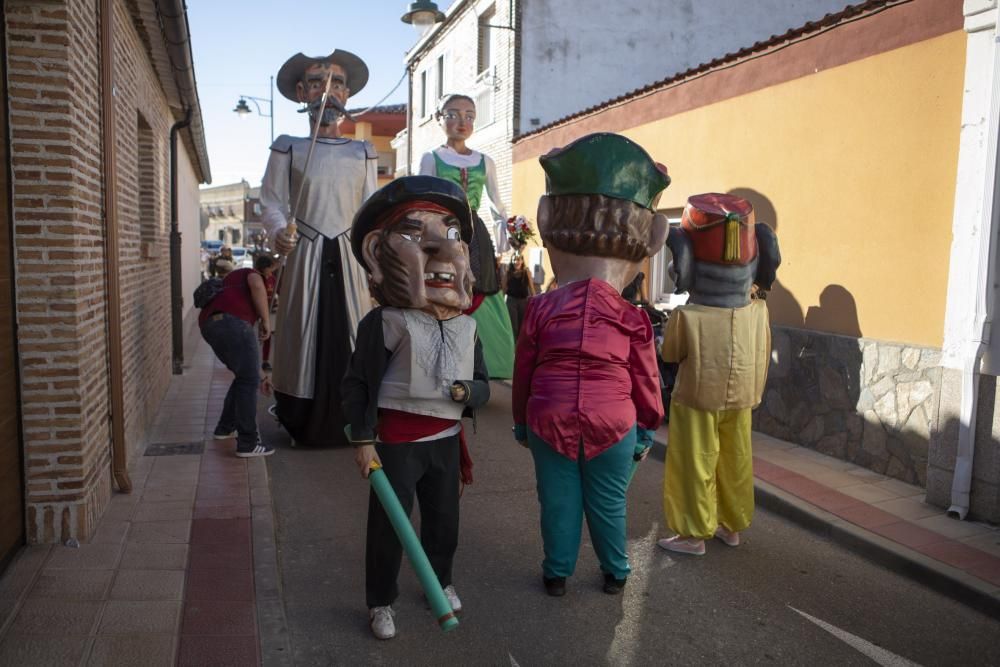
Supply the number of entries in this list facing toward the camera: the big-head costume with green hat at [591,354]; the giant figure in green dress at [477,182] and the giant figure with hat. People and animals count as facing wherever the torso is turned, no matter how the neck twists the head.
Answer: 2

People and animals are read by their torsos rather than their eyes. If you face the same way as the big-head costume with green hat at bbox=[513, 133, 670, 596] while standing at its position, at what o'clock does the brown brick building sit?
The brown brick building is roughly at 9 o'clock from the big-head costume with green hat.

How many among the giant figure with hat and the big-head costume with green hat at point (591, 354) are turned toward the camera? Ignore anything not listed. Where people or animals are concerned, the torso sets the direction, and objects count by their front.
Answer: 1

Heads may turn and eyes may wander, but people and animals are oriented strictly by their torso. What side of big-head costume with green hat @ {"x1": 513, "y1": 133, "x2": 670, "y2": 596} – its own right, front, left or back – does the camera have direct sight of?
back

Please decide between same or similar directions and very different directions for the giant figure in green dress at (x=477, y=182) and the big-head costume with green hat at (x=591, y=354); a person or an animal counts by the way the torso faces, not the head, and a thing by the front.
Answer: very different directions

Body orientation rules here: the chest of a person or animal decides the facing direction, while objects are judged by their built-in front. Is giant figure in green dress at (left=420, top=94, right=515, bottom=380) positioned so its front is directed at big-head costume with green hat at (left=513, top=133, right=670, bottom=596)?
yes

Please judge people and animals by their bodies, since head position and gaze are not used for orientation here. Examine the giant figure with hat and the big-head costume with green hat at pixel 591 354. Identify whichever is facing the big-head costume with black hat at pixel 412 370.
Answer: the giant figure with hat

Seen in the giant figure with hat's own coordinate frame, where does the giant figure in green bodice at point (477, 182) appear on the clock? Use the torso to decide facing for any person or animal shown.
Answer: The giant figure in green bodice is roughly at 8 o'clock from the giant figure with hat.
